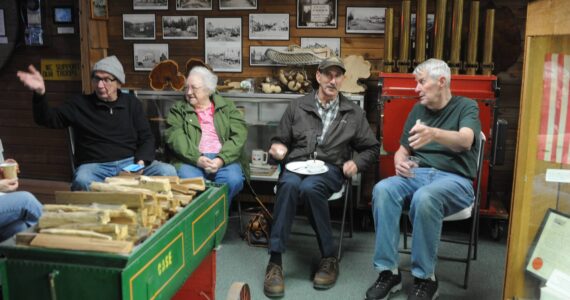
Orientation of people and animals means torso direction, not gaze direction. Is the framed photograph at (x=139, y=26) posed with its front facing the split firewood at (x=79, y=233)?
yes

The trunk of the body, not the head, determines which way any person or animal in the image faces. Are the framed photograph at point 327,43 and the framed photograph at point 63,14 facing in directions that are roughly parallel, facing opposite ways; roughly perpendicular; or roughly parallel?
roughly parallel

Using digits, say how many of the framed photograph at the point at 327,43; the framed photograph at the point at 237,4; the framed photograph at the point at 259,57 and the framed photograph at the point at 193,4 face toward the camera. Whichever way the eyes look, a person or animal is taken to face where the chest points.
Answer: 4

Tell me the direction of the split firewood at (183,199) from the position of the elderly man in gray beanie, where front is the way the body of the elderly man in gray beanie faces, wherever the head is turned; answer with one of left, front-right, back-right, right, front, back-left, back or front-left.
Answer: front

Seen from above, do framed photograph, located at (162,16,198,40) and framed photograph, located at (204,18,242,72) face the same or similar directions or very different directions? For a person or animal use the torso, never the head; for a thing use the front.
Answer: same or similar directions

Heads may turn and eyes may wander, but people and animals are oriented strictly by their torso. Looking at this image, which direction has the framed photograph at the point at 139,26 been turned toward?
toward the camera

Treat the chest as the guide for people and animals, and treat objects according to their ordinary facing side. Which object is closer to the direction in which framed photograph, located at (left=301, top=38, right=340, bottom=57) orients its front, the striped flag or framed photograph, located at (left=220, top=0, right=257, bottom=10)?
the striped flag

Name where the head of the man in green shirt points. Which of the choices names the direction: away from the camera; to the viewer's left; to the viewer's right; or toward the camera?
to the viewer's left

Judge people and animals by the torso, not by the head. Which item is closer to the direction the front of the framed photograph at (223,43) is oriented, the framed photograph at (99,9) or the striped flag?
the striped flag

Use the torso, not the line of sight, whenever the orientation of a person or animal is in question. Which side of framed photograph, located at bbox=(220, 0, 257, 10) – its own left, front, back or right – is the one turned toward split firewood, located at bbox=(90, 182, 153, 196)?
front

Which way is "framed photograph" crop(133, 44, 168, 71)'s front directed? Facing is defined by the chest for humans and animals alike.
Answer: toward the camera

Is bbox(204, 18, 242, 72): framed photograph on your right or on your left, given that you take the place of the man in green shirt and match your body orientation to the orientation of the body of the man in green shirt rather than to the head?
on your right
